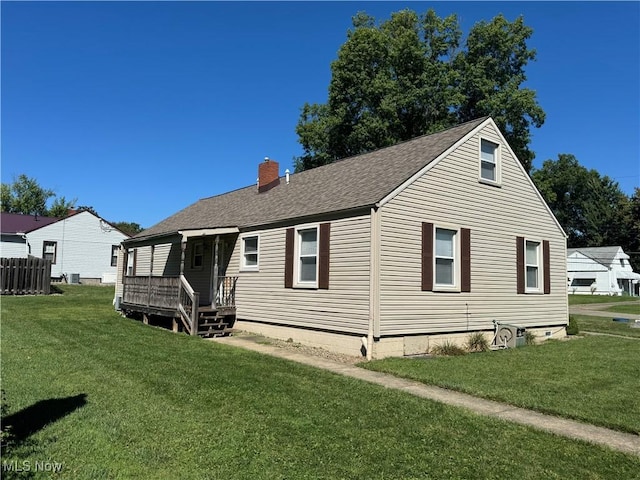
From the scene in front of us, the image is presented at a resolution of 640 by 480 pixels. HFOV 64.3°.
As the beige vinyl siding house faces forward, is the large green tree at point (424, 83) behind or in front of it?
behind

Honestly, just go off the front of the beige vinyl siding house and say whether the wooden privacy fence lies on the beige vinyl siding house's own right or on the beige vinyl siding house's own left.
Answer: on the beige vinyl siding house's own right

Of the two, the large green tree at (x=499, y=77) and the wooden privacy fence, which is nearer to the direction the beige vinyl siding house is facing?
the wooden privacy fence

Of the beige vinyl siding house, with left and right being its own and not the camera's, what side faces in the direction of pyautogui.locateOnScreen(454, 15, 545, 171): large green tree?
back

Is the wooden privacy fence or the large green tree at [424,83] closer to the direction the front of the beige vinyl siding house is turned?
the wooden privacy fence

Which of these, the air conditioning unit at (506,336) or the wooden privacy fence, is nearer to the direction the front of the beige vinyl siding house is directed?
the wooden privacy fence
